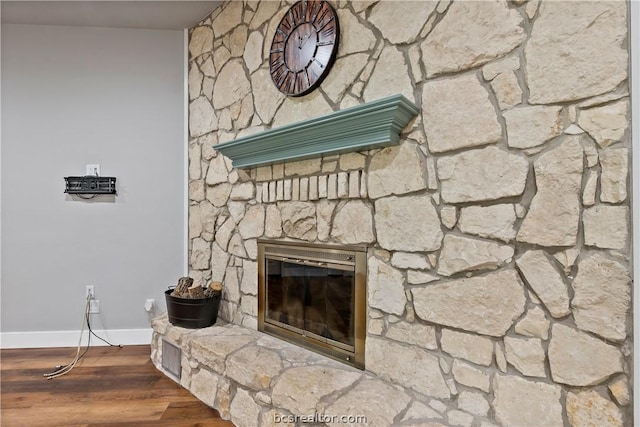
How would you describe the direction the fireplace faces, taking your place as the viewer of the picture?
facing the viewer and to the left of the viewer

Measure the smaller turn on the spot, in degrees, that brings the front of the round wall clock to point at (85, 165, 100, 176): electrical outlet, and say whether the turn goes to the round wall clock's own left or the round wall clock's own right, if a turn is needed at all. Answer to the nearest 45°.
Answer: approximately 90° to the round wall clock's own right

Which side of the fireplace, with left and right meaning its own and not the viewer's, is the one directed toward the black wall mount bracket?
right

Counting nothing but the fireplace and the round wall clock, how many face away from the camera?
0

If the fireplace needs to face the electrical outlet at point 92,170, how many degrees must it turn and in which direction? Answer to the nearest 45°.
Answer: approximately 90° to its right

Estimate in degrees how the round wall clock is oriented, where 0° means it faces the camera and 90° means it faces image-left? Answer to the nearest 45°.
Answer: approximately 45°

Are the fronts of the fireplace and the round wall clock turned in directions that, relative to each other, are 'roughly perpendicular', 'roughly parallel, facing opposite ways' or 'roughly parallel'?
roughly parallel

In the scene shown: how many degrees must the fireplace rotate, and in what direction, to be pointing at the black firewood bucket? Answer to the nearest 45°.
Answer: approximately 90° to its right
